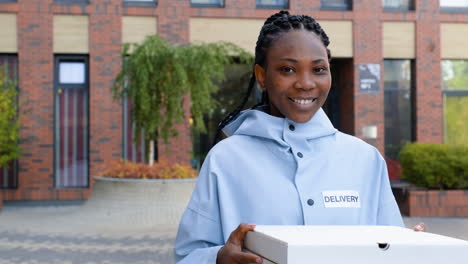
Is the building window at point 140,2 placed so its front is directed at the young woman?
yes

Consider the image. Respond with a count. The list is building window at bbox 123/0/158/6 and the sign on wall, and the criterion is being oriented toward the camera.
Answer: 2

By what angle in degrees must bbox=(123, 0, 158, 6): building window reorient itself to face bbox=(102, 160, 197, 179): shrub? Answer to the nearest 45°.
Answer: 0° — it already faces it

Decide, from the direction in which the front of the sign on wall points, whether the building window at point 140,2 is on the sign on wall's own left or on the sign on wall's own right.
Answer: on the sign on wall's own right

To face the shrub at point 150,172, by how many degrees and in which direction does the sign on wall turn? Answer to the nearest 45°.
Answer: approximately 45° to its right

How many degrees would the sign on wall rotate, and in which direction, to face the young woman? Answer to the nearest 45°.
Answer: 0° — it already faces them

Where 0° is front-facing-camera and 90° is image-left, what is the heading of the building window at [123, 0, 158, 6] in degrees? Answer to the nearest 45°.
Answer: approximately 0°

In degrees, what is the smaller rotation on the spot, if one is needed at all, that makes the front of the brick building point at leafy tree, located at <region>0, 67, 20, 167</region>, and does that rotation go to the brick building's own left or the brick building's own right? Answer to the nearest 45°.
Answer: approximately 45° to the brick building's own right

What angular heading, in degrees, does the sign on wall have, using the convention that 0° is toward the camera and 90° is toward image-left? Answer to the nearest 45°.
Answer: approximately 0°
